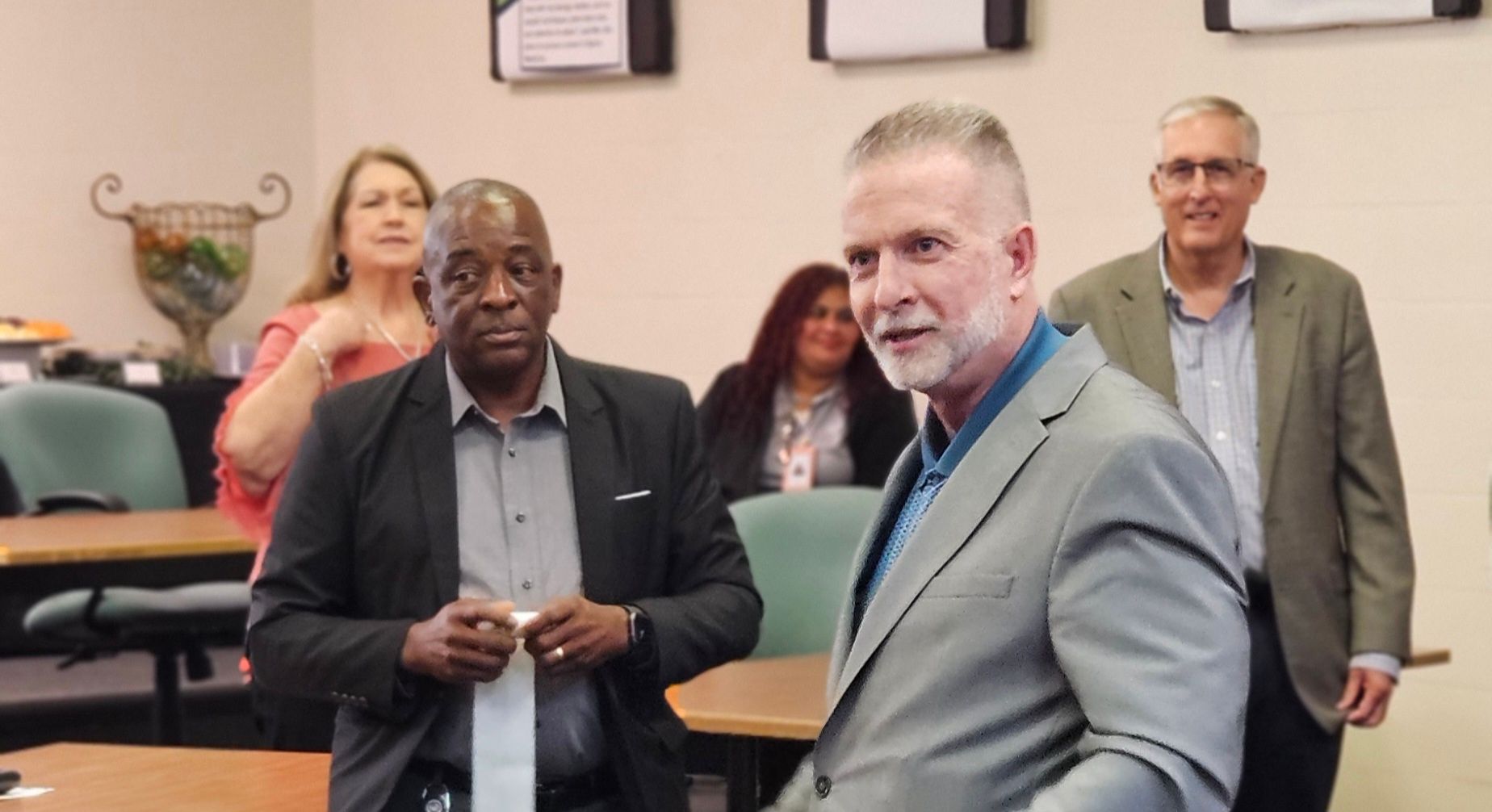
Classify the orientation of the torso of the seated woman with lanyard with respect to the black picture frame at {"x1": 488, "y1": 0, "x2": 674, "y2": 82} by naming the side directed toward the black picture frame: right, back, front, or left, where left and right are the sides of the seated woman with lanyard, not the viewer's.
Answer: back

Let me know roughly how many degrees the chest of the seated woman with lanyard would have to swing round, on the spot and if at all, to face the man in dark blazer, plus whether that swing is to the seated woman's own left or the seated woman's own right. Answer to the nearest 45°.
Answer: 0° — they already face them

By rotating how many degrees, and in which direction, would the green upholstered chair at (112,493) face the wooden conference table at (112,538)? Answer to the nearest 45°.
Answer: approximately 45° to its right

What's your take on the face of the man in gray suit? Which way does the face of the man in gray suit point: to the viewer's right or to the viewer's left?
to the viewer's left

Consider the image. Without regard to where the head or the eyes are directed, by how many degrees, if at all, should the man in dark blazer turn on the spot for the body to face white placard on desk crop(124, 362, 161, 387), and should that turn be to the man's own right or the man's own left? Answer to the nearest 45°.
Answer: approximately 180°

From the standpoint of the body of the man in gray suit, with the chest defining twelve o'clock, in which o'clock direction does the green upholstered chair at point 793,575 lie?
The green upholstered chair is roughly at 4 o'clock from the man in gray suit.

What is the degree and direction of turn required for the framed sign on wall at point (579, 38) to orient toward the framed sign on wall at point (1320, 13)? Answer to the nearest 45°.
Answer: approximately 45° to its left

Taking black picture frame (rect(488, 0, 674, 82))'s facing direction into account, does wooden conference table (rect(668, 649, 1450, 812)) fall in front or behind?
in front
